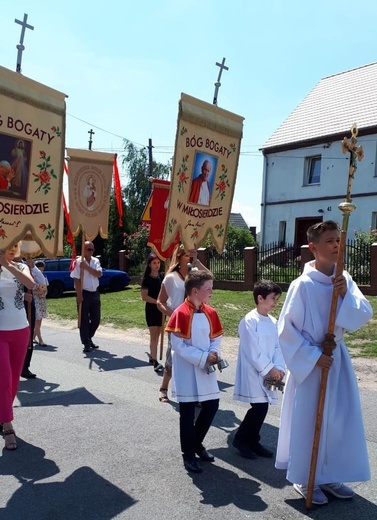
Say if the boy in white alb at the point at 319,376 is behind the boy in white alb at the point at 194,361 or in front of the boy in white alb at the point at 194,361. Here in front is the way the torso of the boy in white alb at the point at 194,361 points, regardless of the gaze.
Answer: in front

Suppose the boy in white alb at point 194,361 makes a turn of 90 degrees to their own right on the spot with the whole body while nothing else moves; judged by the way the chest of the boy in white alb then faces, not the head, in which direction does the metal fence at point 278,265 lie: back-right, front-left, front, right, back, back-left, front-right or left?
back-right

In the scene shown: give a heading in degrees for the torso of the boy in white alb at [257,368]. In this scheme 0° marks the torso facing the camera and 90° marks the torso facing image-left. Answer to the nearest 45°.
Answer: approximately 315°

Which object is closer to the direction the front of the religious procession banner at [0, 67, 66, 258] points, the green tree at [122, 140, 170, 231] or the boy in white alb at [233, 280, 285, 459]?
the boy in white alb

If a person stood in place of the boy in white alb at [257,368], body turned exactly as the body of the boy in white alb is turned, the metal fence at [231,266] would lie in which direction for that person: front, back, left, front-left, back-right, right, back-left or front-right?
back-left

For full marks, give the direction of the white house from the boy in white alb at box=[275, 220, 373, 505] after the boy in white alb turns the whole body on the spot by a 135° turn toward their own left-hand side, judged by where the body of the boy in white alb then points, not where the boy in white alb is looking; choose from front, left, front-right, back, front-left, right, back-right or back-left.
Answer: front
